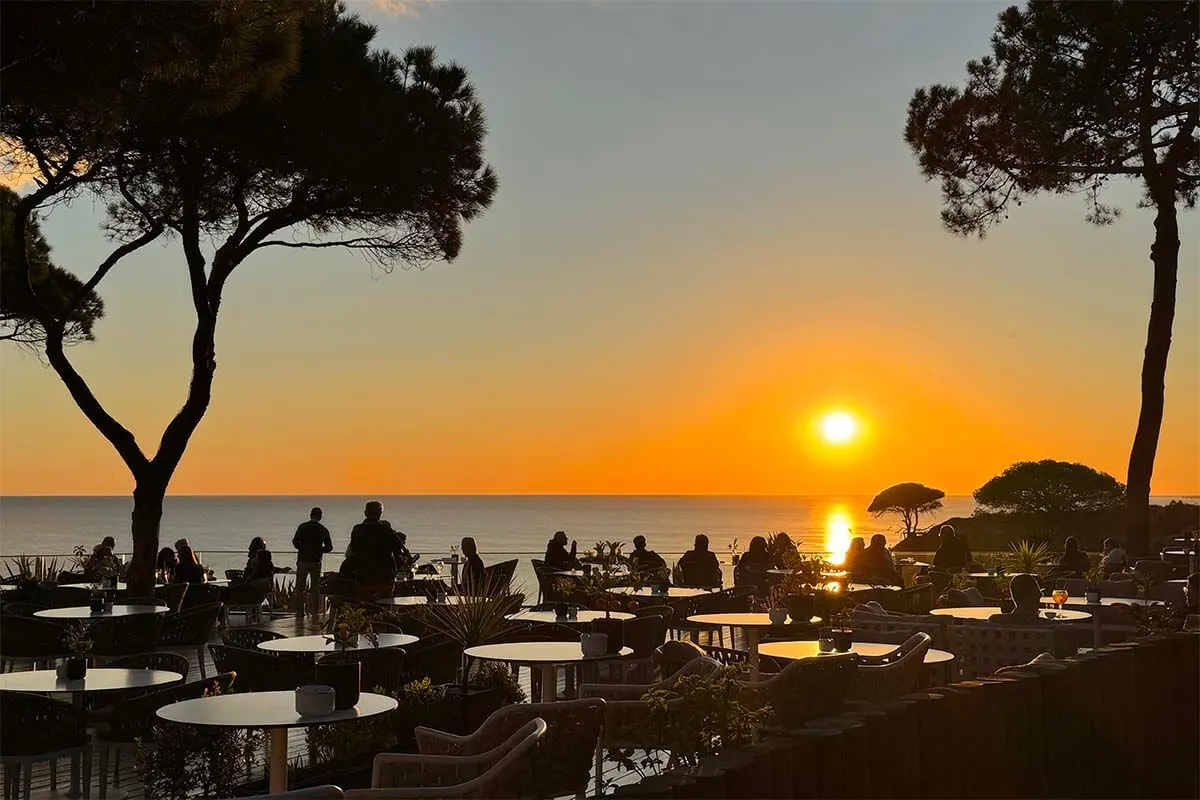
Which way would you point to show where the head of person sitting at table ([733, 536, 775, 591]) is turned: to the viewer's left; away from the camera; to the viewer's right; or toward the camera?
away from the camera

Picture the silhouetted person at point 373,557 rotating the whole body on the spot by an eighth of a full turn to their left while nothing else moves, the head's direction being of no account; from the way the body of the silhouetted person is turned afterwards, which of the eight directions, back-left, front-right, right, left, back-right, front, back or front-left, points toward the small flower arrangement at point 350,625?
back-left

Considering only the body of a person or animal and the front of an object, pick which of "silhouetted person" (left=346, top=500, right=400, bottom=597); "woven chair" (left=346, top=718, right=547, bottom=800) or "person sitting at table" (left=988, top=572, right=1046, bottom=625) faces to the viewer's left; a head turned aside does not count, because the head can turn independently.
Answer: the woven chair

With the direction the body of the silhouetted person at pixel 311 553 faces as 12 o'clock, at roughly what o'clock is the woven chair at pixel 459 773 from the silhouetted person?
The woven chair is roughly at 6 o'clock from the silhouetted person.

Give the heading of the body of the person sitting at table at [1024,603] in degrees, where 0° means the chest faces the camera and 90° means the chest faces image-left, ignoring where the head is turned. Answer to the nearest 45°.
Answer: approximately 180°

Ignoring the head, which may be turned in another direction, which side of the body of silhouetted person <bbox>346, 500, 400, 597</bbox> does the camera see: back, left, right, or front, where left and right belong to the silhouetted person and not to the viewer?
back

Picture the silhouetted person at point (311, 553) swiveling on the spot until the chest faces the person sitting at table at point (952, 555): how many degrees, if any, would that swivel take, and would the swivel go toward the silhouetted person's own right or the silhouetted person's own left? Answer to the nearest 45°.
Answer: approximately 90° to the silhouetted person's own right
